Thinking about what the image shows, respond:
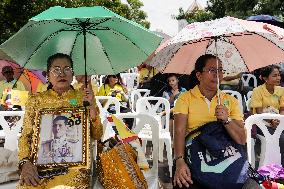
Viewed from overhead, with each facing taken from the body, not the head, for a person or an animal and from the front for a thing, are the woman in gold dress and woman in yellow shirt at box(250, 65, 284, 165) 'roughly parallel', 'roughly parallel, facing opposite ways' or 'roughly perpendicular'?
roughly parallel

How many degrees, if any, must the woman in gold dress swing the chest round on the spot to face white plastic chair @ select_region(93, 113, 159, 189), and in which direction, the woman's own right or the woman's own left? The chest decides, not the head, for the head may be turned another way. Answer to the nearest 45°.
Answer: approximately 90° to the woman's own left

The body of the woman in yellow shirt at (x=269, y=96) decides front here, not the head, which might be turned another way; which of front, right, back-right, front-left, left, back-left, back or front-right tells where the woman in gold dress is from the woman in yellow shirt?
right

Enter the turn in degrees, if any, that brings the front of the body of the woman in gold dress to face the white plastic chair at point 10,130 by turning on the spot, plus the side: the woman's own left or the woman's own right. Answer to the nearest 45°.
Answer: approximately 135° to the woman's own right

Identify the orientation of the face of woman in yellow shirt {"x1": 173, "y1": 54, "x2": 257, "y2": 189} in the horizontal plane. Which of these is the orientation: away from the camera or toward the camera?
toward the camera

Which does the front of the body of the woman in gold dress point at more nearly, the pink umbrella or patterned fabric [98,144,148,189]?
the patterned fabric

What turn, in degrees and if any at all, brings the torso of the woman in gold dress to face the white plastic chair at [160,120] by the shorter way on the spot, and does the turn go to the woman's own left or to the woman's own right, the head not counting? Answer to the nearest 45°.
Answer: approximately 135° to the woman's own left

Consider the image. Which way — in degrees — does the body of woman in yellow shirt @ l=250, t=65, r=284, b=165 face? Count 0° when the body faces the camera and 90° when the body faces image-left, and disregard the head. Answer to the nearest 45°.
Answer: approximately 315°

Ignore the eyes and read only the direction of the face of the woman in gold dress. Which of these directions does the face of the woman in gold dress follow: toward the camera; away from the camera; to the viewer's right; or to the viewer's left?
toward the camera

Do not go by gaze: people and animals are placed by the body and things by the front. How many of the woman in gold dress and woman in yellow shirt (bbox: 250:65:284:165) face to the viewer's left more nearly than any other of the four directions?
0

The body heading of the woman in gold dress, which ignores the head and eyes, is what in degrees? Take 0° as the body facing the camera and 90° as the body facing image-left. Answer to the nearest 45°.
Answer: approximately 0°

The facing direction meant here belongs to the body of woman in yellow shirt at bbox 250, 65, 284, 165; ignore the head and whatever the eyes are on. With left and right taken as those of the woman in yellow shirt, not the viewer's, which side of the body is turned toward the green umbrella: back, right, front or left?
right

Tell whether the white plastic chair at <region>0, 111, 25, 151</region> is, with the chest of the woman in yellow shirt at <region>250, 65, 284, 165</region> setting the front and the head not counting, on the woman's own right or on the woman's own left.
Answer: on the woman's own right

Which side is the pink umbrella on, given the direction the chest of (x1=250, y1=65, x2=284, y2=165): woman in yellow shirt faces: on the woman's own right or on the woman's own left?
on the woman's own right
